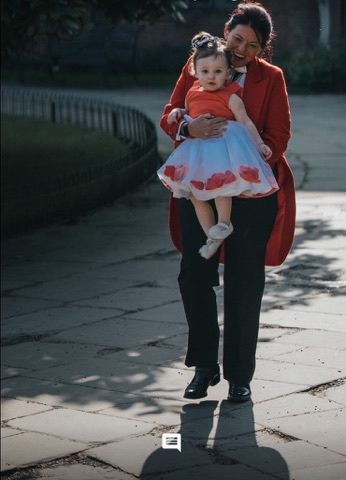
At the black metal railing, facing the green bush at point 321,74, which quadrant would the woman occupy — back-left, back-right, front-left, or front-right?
back-right

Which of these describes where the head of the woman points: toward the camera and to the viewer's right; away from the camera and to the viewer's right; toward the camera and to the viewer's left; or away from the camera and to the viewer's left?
toward the camera and to the viewer's left

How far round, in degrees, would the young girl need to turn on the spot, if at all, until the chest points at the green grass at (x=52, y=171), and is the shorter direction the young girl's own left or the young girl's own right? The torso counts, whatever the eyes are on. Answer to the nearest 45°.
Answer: approximately 180°

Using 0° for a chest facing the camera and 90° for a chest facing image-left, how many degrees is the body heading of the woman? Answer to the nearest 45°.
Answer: approximately 0°

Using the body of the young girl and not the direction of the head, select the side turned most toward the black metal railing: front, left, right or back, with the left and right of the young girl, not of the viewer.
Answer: back

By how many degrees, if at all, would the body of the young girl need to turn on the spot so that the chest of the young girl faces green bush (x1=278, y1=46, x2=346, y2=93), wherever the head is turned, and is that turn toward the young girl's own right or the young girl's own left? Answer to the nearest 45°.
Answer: approximately 180°

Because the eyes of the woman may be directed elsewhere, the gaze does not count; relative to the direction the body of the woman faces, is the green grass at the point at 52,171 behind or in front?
behind

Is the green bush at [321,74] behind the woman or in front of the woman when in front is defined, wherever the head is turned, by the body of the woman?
behind

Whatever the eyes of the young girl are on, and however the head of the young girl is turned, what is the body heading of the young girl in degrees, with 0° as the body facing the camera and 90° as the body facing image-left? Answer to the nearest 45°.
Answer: approximately 0°

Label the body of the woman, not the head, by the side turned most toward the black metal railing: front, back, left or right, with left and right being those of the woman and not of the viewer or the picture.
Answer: back
